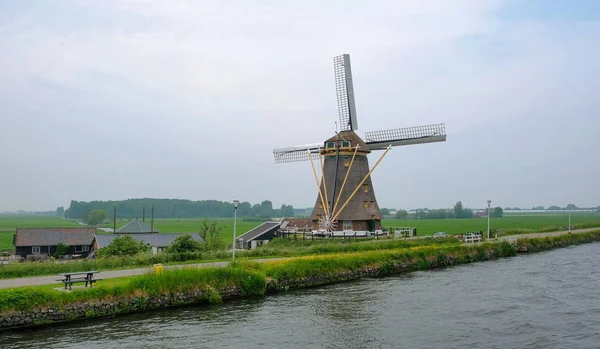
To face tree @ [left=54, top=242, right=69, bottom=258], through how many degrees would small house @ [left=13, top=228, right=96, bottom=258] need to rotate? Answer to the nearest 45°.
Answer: approximately 45° to its left

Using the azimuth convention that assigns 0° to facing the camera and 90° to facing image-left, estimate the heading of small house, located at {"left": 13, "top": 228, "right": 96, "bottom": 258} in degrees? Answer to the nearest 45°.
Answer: approximately 0°
